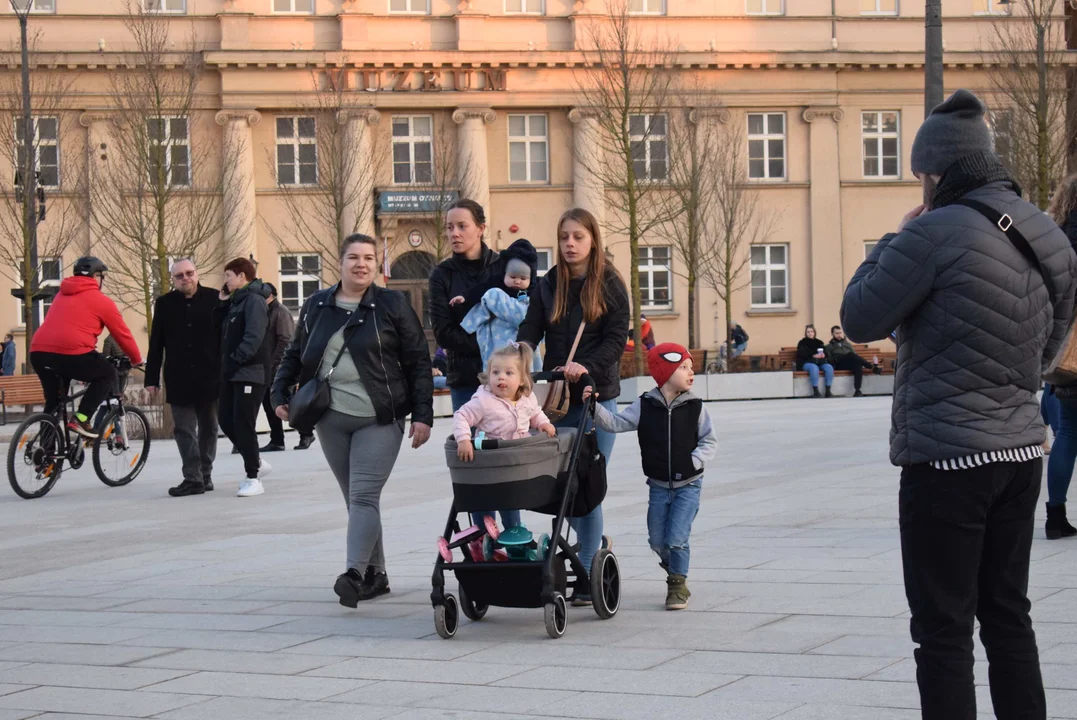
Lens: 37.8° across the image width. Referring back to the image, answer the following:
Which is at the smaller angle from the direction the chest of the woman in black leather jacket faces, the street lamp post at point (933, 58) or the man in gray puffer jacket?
the man in gray puffer jacket

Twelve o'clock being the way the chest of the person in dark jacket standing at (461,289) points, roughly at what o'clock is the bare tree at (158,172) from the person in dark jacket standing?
The bare tree is roughly at 4 o'clock from the person in dark jacket standing.

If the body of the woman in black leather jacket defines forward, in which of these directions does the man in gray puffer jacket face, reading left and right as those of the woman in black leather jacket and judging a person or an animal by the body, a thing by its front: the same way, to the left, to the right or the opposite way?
the opposite way

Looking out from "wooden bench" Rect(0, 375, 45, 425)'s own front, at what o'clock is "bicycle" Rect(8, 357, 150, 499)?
The bicycle is roughly at 12 o'clock from the wooden bench.

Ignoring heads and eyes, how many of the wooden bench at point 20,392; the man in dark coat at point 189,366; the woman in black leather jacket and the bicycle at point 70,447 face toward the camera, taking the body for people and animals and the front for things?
3

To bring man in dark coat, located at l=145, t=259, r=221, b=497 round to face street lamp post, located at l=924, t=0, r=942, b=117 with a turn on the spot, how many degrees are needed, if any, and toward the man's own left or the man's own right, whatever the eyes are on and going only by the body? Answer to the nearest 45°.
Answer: approximately 90° to the man's own left
